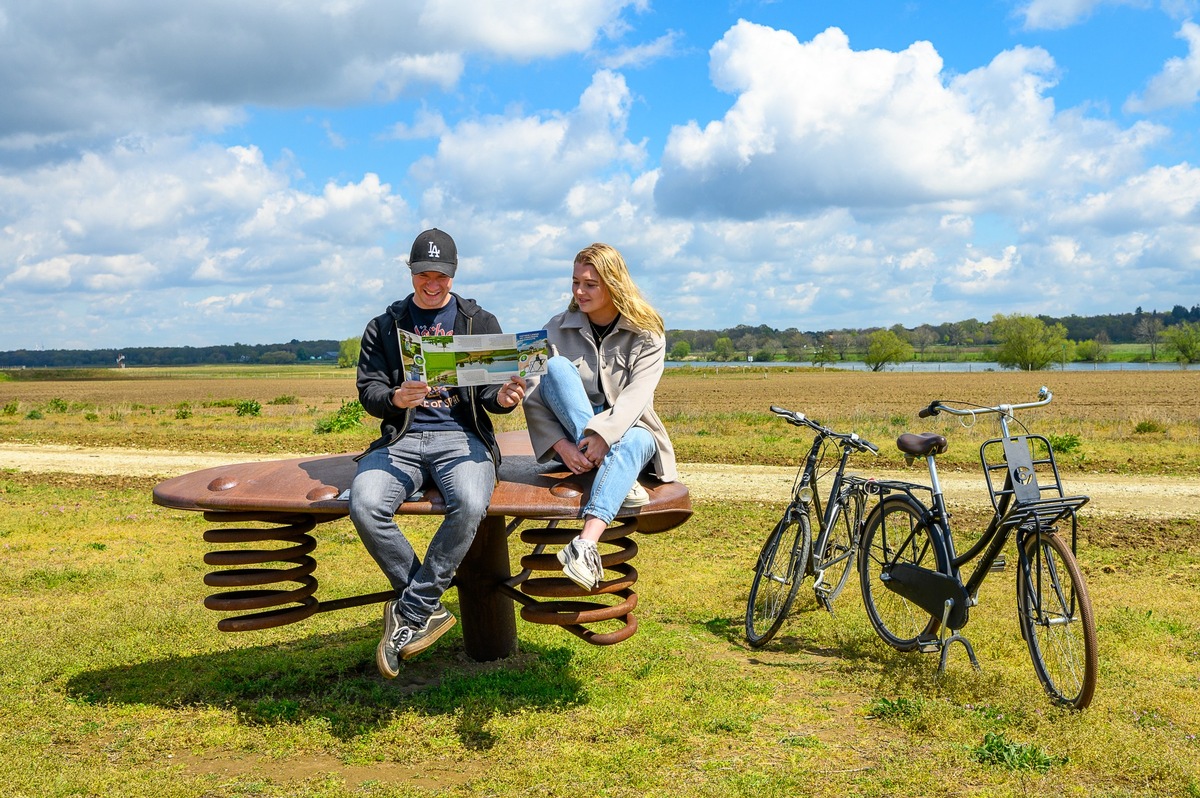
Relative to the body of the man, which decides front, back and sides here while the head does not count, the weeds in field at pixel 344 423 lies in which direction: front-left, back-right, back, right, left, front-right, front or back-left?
back

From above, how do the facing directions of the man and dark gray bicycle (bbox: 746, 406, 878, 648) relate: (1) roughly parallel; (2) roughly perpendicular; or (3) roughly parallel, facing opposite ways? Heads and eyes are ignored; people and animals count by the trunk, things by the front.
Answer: roughly parallel

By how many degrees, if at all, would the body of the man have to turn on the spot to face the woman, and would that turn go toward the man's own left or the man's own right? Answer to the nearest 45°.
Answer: approximately 90° to the man's own left

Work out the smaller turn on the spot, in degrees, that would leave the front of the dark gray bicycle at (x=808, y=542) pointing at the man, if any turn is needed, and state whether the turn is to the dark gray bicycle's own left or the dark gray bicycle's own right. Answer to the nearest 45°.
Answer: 0° — it already faces them

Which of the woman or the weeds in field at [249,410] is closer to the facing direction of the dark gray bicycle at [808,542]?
the woman

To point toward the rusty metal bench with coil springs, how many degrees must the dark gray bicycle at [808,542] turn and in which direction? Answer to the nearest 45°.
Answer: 0° — it already faces it

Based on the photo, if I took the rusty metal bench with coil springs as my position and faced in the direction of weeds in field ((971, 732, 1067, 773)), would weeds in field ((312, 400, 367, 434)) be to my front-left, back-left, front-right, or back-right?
back-left

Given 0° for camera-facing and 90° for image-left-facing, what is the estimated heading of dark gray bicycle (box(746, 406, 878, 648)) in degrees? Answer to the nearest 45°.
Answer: approximately 45°

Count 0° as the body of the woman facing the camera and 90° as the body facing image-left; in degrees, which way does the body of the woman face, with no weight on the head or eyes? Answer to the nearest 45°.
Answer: approximately 45°

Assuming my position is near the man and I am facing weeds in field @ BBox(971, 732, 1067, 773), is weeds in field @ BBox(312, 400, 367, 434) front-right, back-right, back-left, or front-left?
back-left

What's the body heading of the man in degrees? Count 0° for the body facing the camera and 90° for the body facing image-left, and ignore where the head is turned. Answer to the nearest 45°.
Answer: approximately 0°
